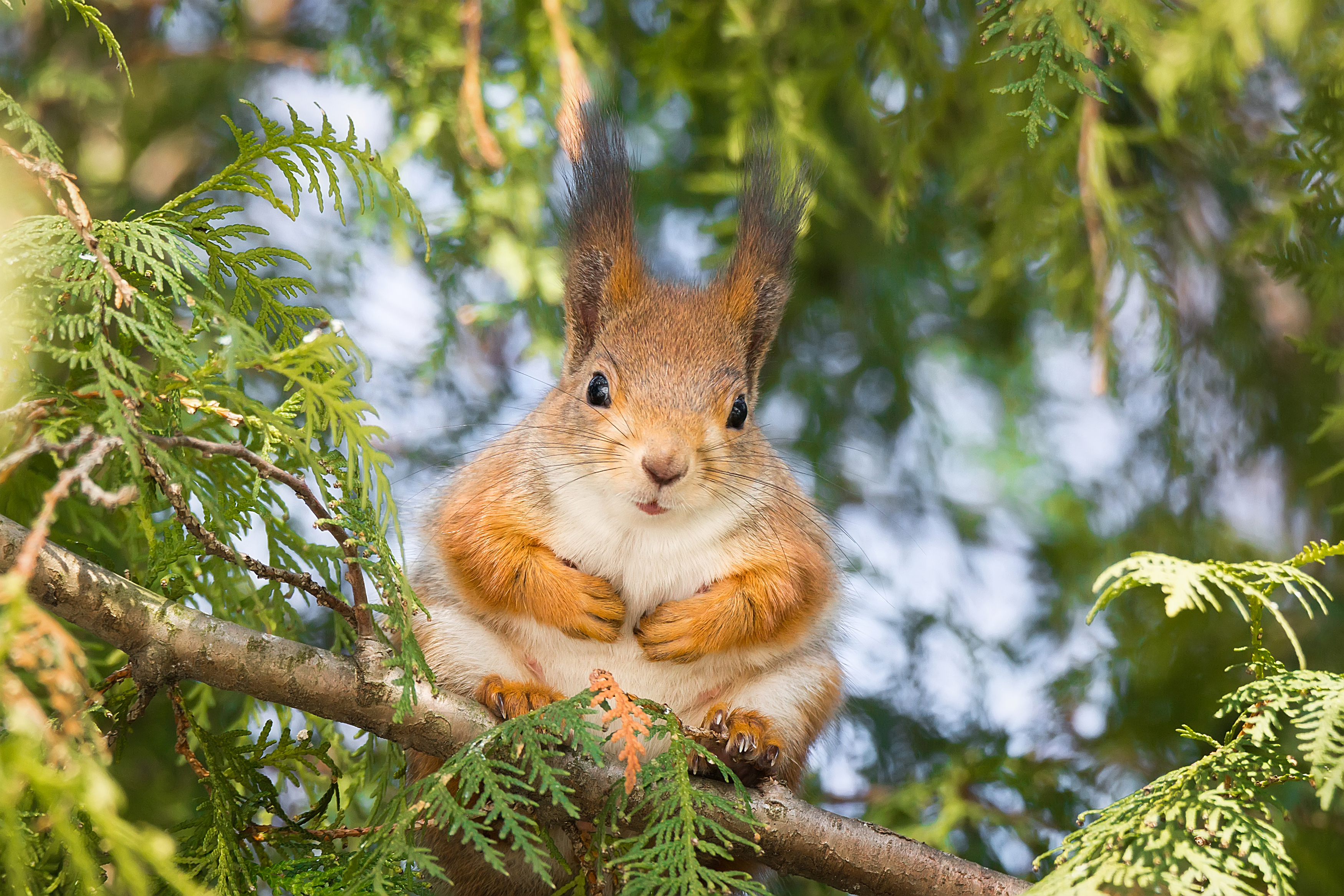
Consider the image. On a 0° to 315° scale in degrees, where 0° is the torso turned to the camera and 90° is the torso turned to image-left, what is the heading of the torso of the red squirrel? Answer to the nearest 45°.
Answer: approximately 0°
